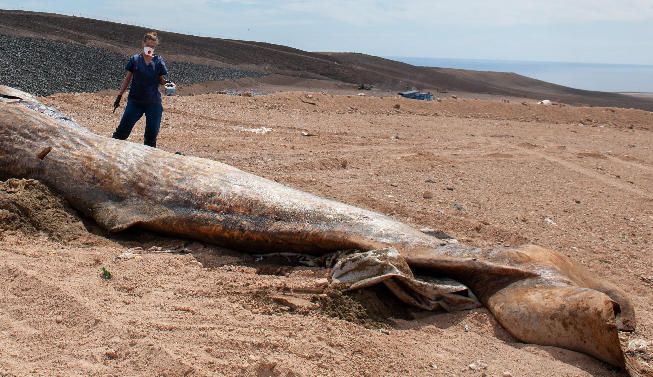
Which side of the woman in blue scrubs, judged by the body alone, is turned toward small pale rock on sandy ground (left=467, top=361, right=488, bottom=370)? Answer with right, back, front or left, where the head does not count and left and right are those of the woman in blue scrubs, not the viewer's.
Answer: front

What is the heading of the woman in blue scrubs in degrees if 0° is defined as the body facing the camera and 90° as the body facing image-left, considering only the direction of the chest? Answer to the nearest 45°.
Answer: approximately 0°

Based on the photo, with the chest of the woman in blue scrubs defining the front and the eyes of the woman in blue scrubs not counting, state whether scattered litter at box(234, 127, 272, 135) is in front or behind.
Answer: behind

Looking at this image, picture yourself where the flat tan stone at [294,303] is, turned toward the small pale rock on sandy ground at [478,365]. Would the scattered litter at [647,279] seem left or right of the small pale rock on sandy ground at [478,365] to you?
left

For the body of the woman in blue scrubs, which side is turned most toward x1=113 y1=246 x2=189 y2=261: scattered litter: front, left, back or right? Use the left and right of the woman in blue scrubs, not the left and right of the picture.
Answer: front

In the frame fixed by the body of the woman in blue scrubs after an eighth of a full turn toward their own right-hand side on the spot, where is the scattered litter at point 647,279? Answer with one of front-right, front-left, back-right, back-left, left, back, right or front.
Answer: left

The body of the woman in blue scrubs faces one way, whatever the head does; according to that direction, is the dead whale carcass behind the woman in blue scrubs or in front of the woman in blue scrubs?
in front

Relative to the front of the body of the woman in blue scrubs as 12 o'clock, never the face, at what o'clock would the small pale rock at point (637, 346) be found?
The small pale rock is roughly at 11 o'clock from the woman in blue scrubs.

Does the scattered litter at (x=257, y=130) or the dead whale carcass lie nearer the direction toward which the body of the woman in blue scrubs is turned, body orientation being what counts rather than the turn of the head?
the dead whale carcass

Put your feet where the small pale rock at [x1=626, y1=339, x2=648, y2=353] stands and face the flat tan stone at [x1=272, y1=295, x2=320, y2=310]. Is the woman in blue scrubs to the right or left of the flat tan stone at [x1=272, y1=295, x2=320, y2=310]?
right

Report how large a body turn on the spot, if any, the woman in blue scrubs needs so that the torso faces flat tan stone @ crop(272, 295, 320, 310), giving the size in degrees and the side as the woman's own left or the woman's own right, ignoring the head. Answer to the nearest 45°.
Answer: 0° — they already face it
